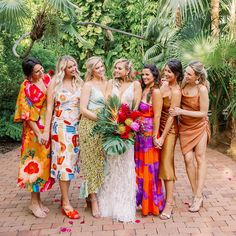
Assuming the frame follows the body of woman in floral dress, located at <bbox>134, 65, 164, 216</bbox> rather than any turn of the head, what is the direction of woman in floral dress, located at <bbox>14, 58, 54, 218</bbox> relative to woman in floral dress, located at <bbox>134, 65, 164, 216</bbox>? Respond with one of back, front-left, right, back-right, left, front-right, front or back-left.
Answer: front-right

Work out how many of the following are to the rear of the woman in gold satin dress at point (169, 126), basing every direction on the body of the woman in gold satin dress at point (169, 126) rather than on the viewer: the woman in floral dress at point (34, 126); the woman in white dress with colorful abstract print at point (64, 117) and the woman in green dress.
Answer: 0

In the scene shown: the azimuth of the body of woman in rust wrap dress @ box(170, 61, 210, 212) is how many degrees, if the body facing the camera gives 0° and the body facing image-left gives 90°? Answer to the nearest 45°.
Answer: approximately 45°

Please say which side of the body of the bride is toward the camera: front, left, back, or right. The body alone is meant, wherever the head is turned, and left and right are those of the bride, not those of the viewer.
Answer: front

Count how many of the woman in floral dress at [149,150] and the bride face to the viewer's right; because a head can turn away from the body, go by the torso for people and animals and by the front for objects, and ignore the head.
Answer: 0

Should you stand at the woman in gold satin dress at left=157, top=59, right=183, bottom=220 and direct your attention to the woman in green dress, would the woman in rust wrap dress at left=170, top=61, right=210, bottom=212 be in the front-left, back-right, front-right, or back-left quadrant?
back-right

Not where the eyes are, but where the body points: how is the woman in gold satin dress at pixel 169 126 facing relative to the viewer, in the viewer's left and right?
facing the viewer and to the left of the viewer

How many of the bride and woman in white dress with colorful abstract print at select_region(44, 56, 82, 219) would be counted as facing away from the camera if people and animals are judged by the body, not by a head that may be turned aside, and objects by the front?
0

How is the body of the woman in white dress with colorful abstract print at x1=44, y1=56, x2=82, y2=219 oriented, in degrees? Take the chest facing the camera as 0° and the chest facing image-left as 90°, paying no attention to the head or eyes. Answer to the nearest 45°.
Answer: approximately 315°

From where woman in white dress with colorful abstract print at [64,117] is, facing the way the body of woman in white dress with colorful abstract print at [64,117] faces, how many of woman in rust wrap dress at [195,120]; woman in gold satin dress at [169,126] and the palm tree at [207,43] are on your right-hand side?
0

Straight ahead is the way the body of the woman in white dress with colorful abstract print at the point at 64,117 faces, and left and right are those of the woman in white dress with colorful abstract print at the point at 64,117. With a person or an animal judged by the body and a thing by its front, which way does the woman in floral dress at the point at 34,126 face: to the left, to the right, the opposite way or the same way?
the same way

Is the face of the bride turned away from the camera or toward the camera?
toward the camera

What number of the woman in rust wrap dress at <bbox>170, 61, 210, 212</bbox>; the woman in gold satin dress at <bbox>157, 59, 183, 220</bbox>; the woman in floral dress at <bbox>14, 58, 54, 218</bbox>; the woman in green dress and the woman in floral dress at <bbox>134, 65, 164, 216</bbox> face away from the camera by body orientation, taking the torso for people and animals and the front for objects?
0
